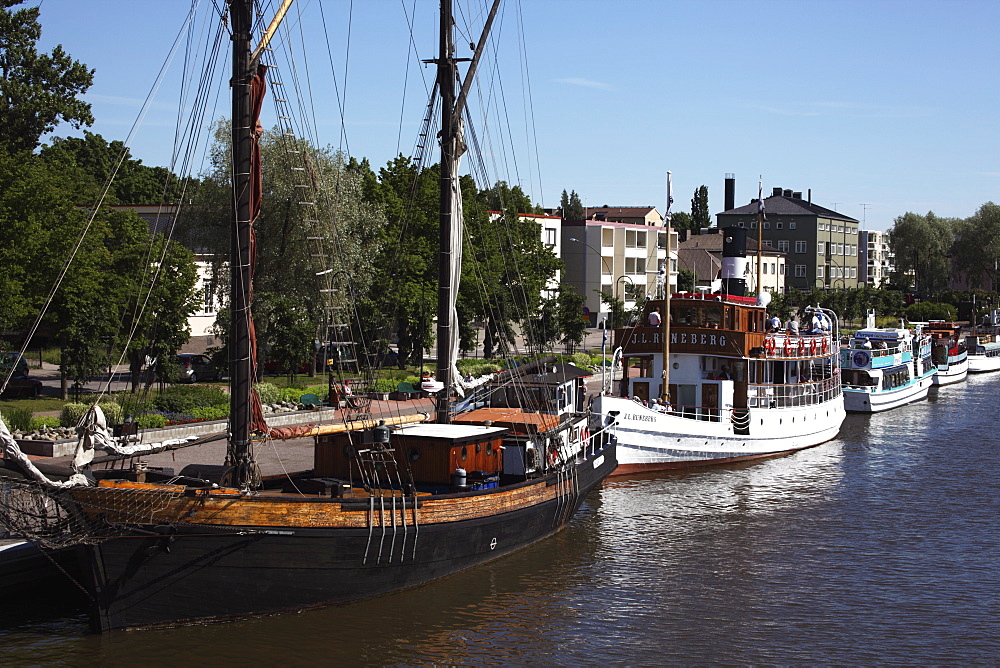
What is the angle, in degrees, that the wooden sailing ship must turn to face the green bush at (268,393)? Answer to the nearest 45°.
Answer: approximately 135° to its right

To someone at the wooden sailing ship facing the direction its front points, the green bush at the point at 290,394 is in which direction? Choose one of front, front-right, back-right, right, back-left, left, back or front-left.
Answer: back-right

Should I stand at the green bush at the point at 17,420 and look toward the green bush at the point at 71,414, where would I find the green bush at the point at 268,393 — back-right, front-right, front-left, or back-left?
front-left

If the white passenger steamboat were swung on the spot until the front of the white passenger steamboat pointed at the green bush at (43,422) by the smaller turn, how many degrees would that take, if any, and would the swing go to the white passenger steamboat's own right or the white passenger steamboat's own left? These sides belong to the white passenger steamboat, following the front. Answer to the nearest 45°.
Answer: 0° — it already faces it

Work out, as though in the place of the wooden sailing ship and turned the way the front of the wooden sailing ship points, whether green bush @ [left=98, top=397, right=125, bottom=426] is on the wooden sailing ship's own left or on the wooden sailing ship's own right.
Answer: on the wooden sailing ship's own right

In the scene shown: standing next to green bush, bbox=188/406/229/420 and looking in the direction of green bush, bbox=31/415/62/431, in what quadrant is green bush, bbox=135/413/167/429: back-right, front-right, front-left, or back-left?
front-left

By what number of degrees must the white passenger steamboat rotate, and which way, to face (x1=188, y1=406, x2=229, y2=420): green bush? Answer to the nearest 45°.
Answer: approximately 45° to its right

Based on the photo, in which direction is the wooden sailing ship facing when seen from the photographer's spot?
facing the viewer and to the left of the viewer

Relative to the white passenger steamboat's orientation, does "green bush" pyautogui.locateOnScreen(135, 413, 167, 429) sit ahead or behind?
ahead

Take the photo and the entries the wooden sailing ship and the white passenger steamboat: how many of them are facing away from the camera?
0
